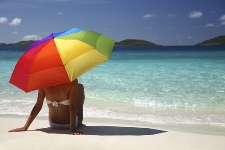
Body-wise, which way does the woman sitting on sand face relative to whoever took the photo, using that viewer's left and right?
facing away from the viewer and to the right of the viewer
